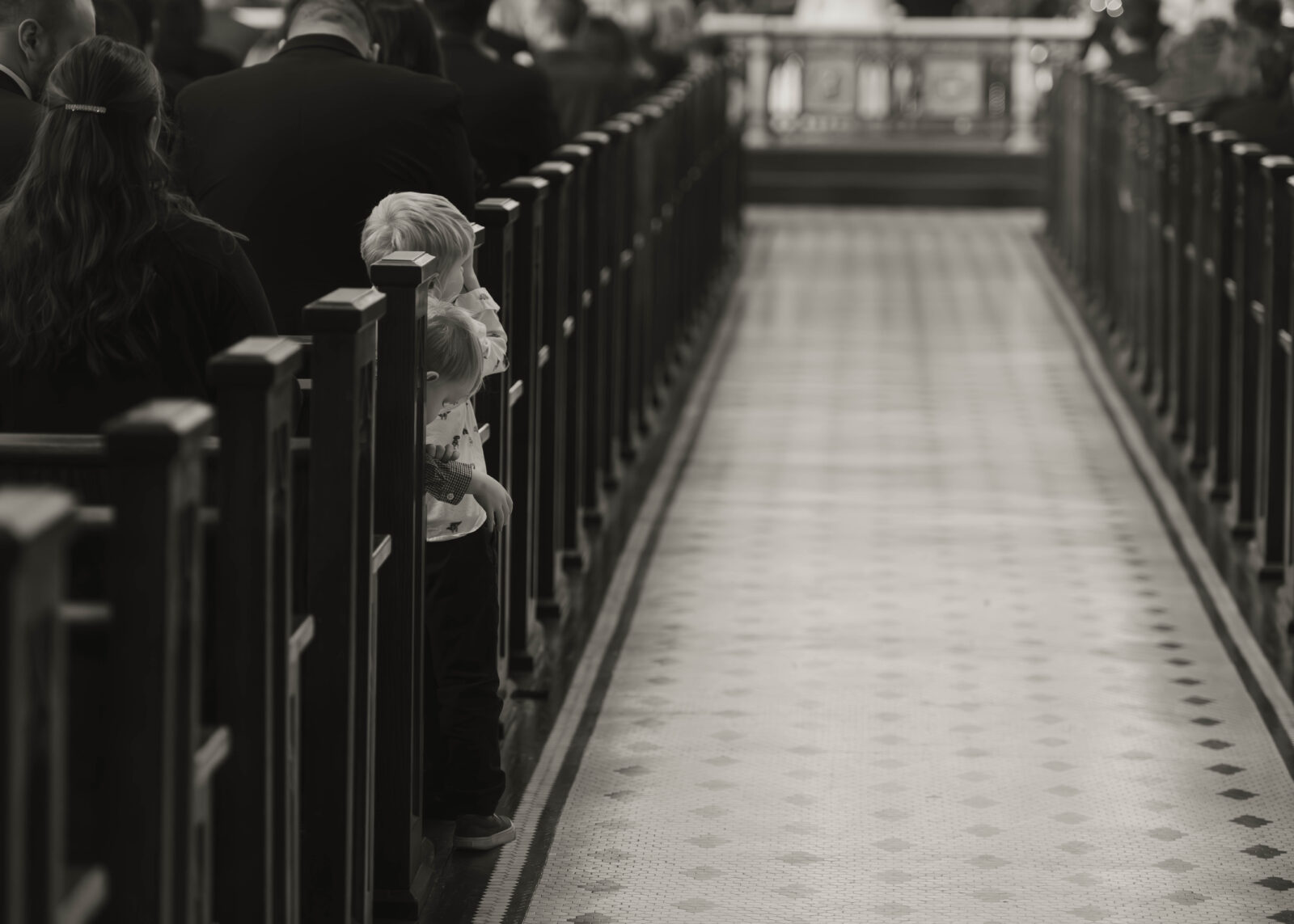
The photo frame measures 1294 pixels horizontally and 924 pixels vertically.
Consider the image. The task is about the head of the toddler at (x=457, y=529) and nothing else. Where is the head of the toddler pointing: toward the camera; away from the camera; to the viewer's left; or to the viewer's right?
to the viewer's right

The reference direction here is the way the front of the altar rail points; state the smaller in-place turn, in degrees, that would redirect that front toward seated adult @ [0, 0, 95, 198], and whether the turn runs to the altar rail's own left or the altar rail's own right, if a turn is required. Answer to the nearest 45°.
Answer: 0° — it already faces them

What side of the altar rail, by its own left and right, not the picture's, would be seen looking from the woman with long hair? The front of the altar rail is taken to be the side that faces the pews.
front

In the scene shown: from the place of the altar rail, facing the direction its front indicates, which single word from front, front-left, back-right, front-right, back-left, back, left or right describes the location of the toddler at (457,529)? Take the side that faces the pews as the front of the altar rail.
front

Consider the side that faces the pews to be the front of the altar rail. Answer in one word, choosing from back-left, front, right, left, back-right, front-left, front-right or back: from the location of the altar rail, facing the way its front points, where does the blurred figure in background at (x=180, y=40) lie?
front

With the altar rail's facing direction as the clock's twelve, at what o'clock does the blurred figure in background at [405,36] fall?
The blurred figure in background is roughly at 12 o'clock from the altar rail.

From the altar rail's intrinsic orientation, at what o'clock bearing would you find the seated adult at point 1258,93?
The seated adult is roughly at 12 o'clock from the altar rail.

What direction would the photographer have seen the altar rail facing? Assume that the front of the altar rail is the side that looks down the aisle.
facing the viewer

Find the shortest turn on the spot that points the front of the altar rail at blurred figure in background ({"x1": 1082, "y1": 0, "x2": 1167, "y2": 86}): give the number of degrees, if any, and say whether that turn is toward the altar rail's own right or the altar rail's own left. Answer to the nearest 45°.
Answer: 0° — it already faces them

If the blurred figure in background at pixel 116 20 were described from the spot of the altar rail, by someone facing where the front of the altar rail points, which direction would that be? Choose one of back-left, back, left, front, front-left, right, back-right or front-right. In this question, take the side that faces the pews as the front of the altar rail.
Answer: front

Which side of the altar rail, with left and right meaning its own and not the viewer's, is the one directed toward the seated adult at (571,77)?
front
